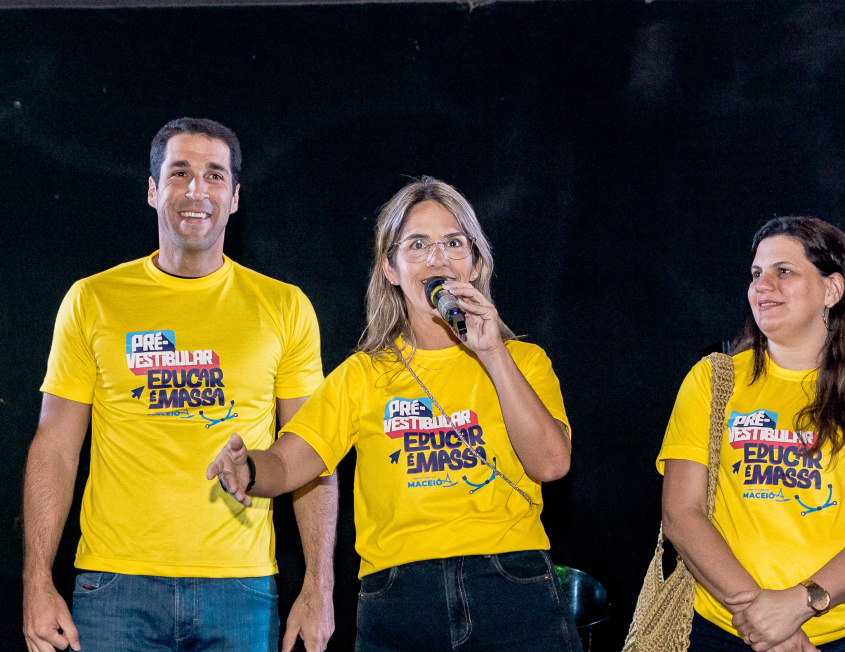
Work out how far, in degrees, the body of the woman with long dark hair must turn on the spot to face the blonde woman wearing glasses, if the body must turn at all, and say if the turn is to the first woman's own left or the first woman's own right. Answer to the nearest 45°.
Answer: approximately 45° to the first woman's own right

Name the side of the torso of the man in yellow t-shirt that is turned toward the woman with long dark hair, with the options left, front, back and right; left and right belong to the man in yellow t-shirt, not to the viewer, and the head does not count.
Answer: left

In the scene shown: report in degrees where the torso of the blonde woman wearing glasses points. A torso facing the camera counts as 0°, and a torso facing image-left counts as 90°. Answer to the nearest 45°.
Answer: approximately 0°

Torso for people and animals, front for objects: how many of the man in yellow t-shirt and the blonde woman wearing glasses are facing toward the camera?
2

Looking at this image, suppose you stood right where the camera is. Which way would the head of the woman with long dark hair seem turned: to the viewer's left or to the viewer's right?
to the viewer's left

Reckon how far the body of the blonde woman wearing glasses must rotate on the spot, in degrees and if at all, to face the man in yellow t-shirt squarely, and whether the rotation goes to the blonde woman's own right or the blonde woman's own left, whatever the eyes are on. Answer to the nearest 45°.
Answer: approximately 135° to the blonde woman's own right

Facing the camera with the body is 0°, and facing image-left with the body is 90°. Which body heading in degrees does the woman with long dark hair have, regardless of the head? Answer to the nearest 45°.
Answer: approximately 0°

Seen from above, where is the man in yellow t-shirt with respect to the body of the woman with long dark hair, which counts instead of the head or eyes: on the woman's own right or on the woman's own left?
on the woman's own right
